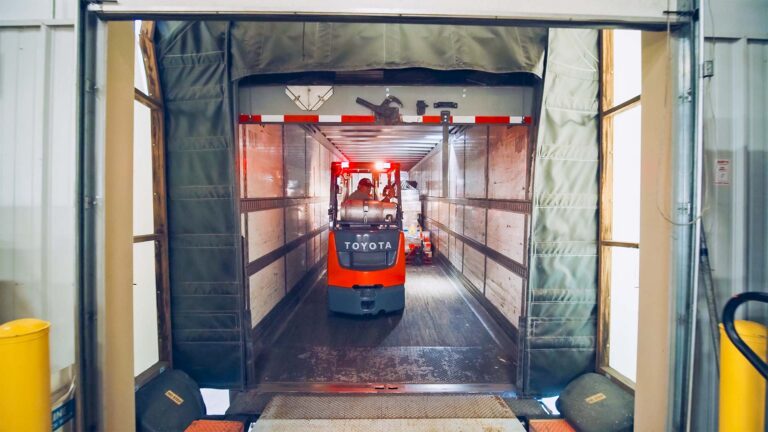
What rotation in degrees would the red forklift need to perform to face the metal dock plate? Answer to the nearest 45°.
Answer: approximately 180°

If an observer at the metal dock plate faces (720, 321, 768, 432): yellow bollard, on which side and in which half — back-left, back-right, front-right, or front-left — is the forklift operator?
back-left

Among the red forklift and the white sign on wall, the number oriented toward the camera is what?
1

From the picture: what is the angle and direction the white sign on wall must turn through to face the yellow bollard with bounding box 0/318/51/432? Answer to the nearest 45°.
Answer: approximately 45° to its right

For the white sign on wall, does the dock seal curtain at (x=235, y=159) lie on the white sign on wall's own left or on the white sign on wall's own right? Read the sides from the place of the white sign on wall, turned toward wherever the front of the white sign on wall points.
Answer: on the white sign on wall's own right

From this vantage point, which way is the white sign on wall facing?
toward the camera

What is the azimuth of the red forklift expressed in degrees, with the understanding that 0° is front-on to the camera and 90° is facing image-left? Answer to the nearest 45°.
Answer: approximately 180°

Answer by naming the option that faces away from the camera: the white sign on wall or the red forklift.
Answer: the red forklift
